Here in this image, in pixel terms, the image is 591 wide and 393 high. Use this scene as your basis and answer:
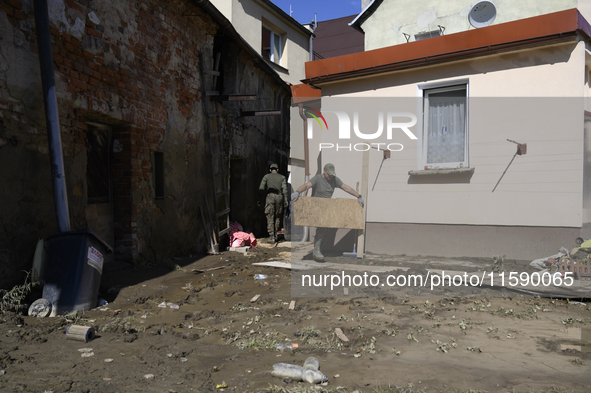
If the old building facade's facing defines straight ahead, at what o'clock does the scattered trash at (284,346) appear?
The scattered trash is roughly at 1 o'clock from the old building facade.

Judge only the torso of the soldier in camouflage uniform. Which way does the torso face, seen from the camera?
away from the camera

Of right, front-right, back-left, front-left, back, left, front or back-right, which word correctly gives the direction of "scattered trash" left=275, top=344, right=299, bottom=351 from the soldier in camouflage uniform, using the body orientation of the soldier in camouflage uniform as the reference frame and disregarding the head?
back

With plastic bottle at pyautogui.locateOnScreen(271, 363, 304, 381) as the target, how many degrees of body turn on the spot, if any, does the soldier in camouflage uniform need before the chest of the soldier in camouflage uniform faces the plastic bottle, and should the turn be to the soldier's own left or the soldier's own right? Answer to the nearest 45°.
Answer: approximately 180°

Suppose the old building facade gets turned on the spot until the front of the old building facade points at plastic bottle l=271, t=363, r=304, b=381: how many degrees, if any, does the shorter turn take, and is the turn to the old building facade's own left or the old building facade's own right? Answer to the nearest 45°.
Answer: approximately 45° to the old building facade's own right

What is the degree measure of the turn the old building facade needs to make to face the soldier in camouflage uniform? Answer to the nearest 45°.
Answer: approximately 90° to its left

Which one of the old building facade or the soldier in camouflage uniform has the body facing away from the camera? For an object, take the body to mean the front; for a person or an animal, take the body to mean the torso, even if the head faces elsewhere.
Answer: the soldier in camouflage uniform

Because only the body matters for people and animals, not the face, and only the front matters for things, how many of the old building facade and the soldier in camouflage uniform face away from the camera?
1

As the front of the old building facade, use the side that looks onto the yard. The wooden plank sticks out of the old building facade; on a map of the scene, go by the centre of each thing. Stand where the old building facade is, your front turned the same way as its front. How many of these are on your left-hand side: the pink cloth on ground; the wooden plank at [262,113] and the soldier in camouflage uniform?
3

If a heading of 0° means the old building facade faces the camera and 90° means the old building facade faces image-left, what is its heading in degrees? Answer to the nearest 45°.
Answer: approximately 315°
